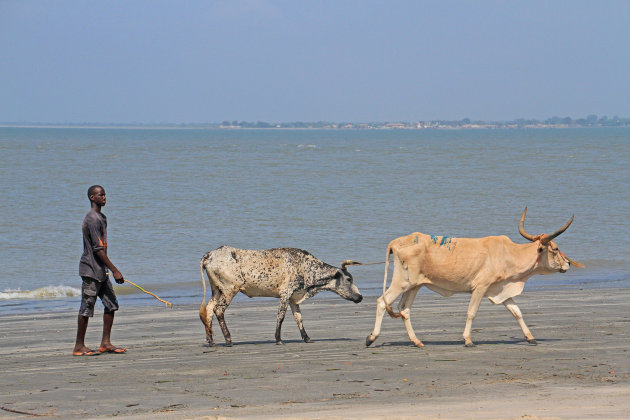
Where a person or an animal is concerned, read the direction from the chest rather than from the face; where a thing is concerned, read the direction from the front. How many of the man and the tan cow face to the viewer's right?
2

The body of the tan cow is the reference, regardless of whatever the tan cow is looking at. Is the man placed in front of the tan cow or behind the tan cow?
behind

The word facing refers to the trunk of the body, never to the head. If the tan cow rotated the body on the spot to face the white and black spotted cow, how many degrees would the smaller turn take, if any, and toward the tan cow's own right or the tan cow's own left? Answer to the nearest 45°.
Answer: approximately 180°

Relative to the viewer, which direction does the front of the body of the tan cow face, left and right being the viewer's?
facing to the right of the viewer

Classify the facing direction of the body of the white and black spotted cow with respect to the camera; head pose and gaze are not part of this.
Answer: to the viewer's right

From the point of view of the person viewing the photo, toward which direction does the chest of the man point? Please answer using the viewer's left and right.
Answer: facing to the right of the viewer

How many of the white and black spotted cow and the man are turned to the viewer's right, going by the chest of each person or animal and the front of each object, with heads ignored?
2

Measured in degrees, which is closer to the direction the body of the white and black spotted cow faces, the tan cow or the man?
the tan cow

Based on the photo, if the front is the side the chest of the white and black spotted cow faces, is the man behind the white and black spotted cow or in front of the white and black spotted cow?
behind

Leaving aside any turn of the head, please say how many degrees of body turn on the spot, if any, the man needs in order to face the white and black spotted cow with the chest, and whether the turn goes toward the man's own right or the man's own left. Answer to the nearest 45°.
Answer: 0° — they already face it
